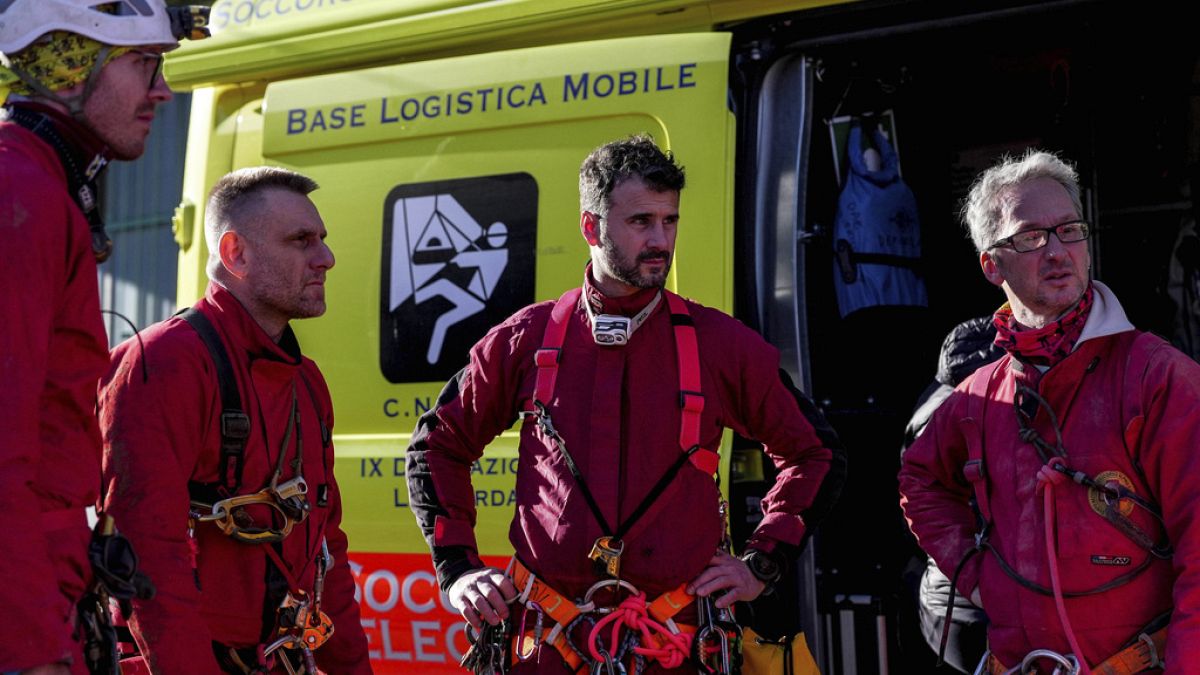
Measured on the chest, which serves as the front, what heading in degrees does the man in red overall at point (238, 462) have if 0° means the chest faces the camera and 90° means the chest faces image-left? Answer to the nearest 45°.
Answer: approximately 315°

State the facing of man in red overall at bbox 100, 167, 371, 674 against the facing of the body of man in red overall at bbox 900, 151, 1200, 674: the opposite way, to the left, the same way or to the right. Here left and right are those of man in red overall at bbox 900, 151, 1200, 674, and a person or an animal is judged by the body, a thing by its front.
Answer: to the left

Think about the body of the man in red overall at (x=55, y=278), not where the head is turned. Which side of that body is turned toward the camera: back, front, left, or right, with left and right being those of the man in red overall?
right

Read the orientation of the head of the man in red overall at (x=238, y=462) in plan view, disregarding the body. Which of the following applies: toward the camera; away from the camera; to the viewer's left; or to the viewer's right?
to the viewer's right

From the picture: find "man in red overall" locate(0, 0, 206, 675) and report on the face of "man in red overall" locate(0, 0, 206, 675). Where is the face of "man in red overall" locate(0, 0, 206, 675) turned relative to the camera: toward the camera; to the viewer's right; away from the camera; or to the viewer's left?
to the viewer's right

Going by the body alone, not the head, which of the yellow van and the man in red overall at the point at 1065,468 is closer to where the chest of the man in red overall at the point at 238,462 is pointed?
the man in red overall
